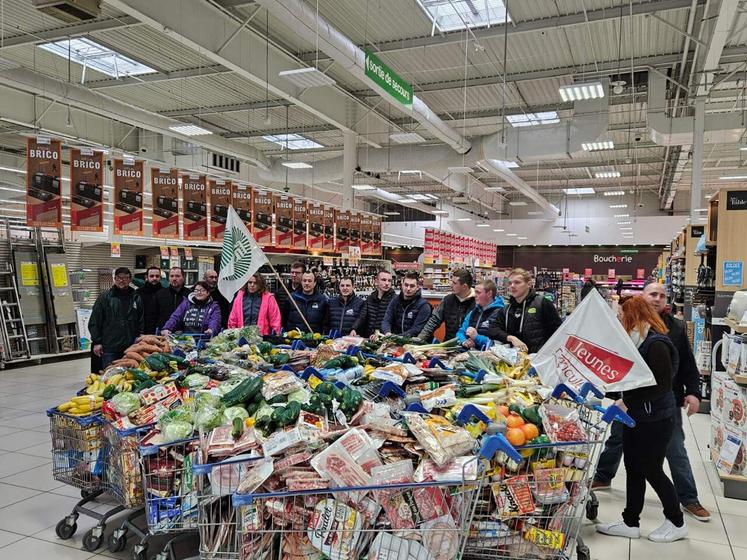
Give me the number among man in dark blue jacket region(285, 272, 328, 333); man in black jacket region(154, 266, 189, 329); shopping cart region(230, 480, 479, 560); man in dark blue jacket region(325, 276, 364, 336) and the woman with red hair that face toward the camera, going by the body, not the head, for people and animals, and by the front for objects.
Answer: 3

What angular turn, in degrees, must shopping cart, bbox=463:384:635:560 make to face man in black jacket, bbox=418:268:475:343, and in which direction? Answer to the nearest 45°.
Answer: approximately 135° to its right

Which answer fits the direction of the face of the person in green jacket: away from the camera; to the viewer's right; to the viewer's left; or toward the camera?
toward the camera

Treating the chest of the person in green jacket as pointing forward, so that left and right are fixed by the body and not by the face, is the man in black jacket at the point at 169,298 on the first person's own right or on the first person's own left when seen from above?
on the first person's own left

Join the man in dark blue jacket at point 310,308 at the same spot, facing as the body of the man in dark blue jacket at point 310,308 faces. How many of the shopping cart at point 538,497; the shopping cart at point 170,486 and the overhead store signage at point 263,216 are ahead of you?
2

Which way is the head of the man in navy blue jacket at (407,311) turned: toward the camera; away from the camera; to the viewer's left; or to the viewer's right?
toward the camera

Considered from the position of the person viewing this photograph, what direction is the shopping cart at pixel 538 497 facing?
facing the viewer and to the left of the viewer

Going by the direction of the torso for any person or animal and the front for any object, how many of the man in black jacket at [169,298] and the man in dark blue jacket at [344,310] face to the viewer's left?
0

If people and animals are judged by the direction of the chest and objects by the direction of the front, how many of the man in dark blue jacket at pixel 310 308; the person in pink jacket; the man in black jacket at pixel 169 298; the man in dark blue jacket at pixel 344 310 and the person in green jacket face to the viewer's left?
0

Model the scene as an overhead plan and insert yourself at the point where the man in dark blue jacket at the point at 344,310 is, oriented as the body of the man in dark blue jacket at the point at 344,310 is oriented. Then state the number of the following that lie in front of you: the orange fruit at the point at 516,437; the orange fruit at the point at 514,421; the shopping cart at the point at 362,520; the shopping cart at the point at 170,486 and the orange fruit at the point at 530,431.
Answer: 5

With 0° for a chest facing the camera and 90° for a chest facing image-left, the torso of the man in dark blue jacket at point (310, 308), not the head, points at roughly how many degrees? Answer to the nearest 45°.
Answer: approximately 0°

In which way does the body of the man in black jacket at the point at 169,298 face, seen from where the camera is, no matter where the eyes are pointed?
toward the camera

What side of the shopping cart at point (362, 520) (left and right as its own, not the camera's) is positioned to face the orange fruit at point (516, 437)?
back

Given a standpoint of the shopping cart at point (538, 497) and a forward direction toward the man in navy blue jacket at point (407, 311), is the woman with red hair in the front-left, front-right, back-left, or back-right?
front-right

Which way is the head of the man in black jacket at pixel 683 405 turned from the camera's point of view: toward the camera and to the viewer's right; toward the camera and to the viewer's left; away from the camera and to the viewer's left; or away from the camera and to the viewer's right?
toward the camera and to the viewer's left
